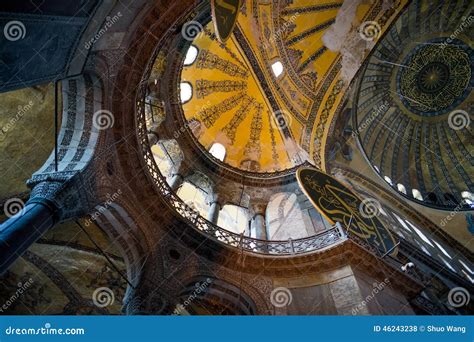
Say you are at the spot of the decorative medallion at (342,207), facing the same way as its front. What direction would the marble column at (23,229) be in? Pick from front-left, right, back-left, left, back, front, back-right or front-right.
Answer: right

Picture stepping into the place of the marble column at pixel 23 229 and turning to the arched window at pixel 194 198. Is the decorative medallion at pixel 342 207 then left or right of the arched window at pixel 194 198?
right

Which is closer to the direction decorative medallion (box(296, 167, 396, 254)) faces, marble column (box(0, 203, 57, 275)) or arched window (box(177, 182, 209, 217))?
the marble column
